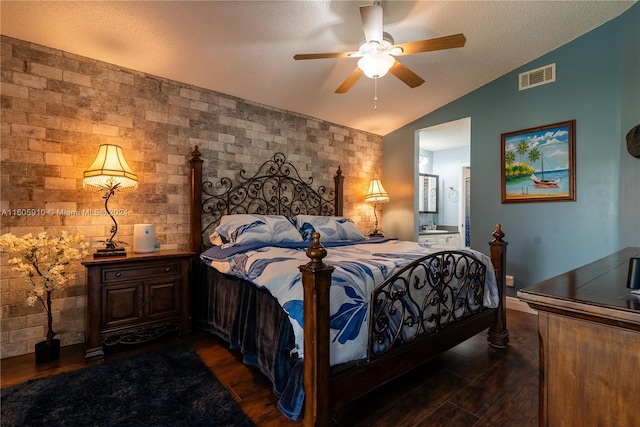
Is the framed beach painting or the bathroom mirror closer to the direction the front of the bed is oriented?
the framed beach painting

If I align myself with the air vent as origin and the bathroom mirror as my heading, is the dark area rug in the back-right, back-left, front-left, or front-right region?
back-left

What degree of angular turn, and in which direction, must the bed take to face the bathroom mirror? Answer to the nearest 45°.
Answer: approximately 135° to its left

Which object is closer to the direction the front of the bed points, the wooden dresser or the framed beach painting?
the wooden dresser

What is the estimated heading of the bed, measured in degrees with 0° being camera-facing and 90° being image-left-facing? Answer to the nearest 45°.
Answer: approximately 315°

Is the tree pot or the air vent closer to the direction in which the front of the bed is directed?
the air vent

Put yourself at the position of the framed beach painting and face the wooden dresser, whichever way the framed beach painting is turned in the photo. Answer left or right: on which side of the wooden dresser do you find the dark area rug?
right

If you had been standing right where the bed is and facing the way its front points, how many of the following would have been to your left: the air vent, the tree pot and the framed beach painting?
2

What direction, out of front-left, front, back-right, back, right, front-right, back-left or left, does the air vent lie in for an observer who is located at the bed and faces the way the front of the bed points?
left

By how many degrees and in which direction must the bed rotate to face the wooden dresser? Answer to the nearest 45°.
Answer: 0° — it already faces it
